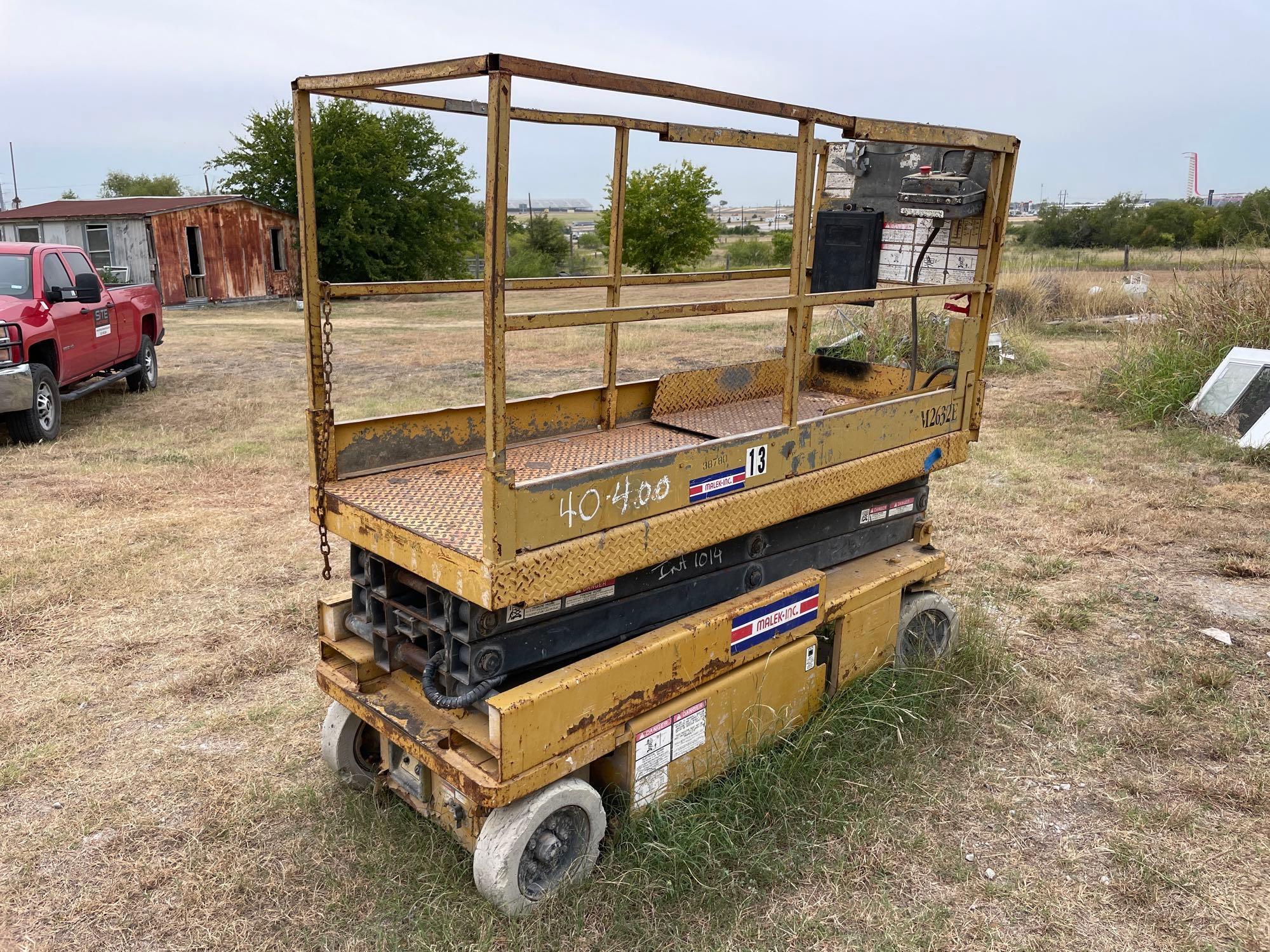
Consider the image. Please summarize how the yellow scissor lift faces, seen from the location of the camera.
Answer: facing away from the viewer and to the right of the viewer

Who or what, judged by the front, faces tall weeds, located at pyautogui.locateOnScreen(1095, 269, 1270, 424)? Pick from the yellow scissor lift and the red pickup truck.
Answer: the yellow scissor lift

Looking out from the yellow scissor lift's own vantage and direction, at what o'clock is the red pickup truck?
The red pickup truck is roughly at 9 o'clock from the yellow scissor lift.

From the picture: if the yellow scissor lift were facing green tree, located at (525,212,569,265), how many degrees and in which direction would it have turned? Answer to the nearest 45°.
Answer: approximately 45° to its left

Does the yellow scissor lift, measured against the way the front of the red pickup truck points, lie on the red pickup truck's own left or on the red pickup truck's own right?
on the red pickup truck's own left

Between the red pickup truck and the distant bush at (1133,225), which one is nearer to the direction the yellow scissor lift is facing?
the distant bush

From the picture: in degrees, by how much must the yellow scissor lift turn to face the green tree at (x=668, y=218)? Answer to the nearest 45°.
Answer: approximately 45° to its left

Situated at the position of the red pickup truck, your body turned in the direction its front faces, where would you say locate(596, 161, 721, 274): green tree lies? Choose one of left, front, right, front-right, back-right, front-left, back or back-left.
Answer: back

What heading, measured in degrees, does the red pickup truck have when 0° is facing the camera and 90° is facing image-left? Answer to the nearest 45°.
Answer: approximately 45°

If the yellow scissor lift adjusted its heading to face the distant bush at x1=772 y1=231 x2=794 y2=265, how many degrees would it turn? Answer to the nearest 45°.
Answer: approximately 45° to its left

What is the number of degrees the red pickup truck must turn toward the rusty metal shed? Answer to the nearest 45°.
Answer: approximately 135° to its right

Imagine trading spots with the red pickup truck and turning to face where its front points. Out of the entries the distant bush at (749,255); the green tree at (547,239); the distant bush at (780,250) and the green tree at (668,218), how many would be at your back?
4

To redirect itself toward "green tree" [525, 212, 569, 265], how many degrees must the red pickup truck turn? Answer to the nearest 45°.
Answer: approximately 180°

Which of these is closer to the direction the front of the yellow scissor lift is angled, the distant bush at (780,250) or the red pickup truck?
the distant bush

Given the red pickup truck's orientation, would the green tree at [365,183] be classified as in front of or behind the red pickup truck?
behind

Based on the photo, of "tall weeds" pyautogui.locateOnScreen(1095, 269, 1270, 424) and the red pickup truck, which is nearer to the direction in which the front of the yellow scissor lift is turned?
the tall weeds
